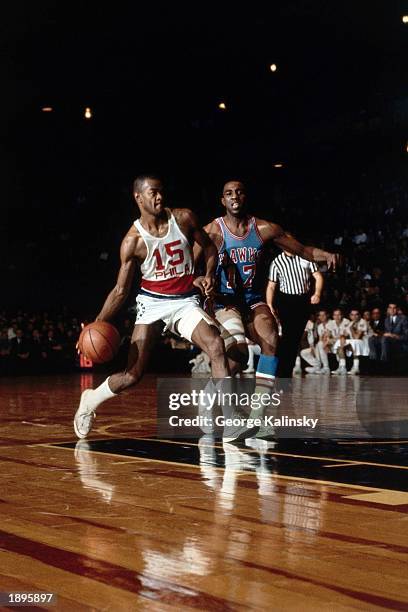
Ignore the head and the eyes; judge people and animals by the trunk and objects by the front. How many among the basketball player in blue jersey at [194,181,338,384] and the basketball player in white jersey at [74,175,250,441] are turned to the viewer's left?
0

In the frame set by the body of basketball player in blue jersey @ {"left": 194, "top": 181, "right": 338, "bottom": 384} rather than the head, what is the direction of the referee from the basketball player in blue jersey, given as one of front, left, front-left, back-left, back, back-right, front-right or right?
back

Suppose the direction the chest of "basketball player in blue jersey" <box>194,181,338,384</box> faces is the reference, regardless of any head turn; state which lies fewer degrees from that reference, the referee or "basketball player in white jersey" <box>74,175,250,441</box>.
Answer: the basketball player in white jersey

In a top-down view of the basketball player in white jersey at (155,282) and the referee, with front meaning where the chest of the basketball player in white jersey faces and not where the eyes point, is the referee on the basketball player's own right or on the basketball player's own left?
on the basketball player's own left

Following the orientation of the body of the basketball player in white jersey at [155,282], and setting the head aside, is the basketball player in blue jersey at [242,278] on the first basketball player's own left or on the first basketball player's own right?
on the first basketball player's own left

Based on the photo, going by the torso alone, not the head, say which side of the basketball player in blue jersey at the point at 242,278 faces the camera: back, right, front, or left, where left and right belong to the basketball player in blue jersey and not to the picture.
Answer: front

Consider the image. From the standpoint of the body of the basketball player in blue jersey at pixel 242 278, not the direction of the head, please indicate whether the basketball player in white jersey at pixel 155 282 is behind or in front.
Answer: in front
